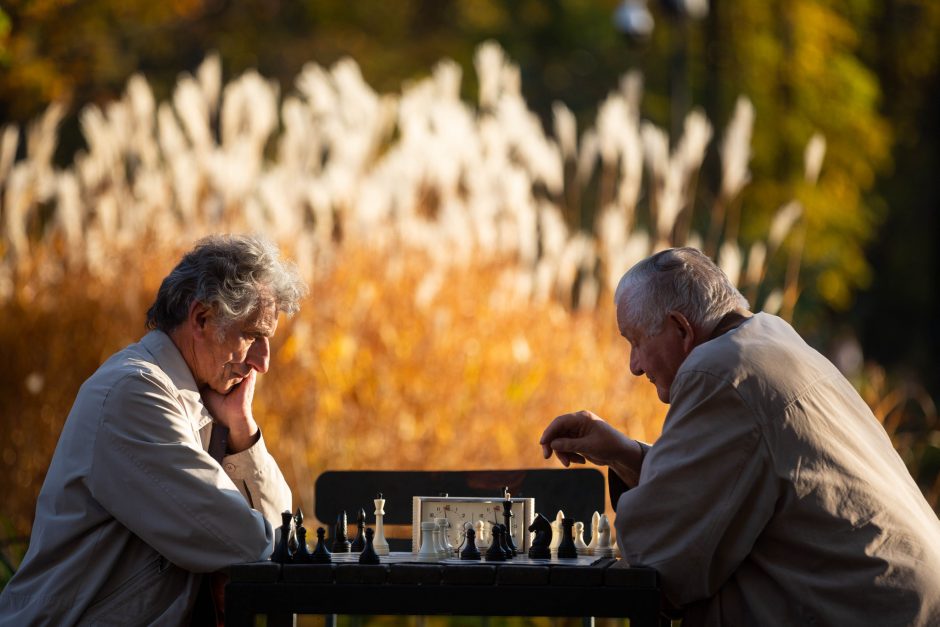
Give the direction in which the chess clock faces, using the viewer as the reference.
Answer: facing the viewer

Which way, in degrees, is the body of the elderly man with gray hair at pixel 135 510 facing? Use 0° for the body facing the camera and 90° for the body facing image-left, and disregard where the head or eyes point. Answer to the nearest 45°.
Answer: approximately 270°

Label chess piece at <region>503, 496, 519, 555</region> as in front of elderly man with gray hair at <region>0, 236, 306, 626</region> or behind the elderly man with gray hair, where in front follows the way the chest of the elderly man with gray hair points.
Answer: in front

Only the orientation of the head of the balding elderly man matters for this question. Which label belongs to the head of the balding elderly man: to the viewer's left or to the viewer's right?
to the viewer's left

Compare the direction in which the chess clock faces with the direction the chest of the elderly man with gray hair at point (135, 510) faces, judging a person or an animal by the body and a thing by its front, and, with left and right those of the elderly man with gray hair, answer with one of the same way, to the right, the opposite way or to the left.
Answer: to the right

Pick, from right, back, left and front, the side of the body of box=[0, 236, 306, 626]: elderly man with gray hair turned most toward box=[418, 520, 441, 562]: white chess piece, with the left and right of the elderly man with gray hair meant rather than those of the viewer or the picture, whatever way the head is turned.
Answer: front

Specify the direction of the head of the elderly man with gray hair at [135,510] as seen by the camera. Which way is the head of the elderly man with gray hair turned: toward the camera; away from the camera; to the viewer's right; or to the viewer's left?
to the viewer's right

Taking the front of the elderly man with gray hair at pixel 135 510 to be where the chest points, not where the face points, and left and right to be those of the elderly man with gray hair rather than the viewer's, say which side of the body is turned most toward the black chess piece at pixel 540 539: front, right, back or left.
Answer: front

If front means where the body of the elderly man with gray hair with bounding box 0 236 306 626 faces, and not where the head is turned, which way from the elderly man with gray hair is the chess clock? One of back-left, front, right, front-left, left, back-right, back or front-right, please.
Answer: front

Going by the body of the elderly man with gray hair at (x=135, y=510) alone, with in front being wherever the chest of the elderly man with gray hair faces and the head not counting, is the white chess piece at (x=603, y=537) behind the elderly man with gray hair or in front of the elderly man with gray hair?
in front

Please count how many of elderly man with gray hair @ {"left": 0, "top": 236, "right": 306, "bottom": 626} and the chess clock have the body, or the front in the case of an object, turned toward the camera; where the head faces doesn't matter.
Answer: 1

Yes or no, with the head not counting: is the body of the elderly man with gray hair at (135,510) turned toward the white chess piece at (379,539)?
yes
